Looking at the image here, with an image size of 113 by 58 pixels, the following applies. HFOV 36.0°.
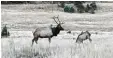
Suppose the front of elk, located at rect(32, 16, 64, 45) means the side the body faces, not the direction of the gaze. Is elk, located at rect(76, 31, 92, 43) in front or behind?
in front

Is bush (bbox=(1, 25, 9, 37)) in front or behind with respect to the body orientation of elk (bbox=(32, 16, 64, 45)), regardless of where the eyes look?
behind

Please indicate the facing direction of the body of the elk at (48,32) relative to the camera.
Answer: to the viewer's right

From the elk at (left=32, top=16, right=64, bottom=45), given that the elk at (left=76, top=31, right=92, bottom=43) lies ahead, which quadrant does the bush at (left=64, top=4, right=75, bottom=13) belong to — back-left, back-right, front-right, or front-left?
front-left
